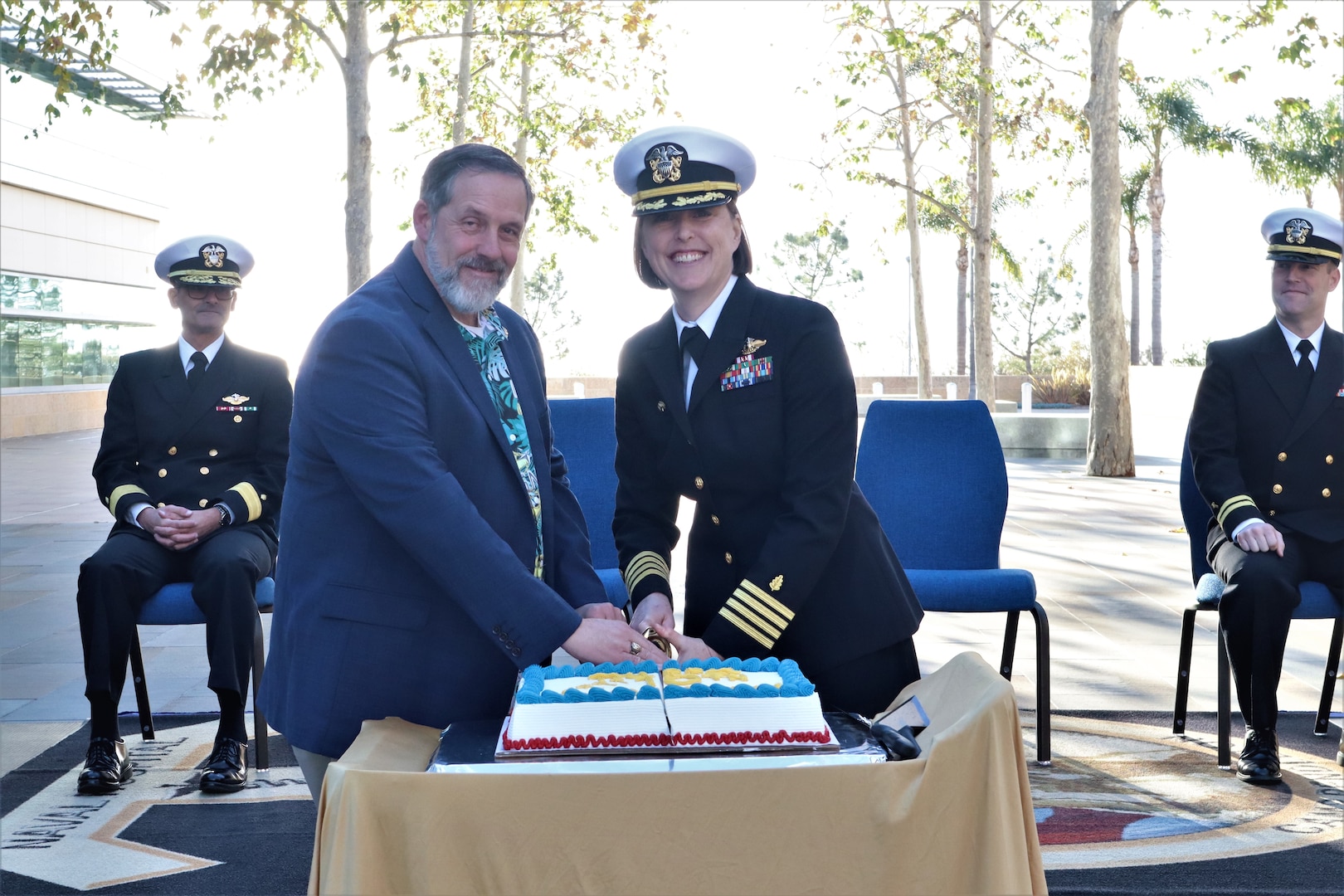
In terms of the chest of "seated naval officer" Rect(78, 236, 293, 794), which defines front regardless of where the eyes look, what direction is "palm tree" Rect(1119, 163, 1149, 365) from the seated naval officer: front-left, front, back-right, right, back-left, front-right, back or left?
back-left

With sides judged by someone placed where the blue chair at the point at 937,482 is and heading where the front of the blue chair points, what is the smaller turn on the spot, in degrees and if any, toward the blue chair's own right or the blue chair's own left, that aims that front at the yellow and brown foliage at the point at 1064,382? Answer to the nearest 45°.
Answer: approximately 180°

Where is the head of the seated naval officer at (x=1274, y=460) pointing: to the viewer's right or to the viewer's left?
to the viewer's left

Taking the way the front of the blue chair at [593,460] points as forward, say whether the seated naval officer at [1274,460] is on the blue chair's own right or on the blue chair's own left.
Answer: on the blue chair's own left

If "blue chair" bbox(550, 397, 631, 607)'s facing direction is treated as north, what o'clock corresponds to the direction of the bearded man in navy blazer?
The bearded man in navy blazer is roughly at 12 o'clock from the blue chair.

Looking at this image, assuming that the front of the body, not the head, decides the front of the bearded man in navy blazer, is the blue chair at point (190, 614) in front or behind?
behind

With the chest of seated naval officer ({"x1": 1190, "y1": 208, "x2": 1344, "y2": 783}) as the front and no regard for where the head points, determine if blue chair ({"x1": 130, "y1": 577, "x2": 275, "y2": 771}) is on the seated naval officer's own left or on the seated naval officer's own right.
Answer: on the seated naval officer's own right

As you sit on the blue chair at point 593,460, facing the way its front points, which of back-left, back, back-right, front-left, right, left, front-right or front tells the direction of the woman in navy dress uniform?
front

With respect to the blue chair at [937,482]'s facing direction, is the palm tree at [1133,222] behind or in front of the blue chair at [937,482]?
behind

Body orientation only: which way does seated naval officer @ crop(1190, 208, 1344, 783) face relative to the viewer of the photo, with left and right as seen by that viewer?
facing the viewer

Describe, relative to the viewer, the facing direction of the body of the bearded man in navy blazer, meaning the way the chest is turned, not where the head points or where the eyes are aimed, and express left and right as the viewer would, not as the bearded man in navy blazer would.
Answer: facing the viewer and to the right of the viewer

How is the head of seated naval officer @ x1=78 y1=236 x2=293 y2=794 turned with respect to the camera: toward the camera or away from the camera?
toward the camera

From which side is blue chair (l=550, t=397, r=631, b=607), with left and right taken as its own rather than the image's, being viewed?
front

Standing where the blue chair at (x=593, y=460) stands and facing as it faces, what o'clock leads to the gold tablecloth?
The gold tablecloth is roughly at 12 o'clock from the blue chair.

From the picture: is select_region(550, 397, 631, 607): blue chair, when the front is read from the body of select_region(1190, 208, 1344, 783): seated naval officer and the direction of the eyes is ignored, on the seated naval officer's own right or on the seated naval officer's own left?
on the seated naval officer's own right

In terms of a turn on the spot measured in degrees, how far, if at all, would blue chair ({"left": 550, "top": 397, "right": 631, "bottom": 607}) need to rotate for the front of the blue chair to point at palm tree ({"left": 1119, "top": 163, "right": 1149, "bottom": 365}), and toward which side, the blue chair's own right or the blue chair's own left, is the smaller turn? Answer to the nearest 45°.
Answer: approximately 135° to the blue chair's own left

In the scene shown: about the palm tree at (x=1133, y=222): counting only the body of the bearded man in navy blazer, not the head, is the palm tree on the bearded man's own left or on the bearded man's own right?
on the bearded man's own left

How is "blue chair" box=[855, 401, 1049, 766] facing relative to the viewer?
toward the camera

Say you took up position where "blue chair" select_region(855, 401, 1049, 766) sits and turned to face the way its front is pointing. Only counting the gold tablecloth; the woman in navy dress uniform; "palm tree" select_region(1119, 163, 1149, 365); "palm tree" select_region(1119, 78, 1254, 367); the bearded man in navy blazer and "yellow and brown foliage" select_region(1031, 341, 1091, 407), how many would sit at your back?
3

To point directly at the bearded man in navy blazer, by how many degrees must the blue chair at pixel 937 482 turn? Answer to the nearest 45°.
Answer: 0° — it already faces them

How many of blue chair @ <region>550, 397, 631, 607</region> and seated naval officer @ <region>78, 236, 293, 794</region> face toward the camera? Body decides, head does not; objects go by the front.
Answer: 2
